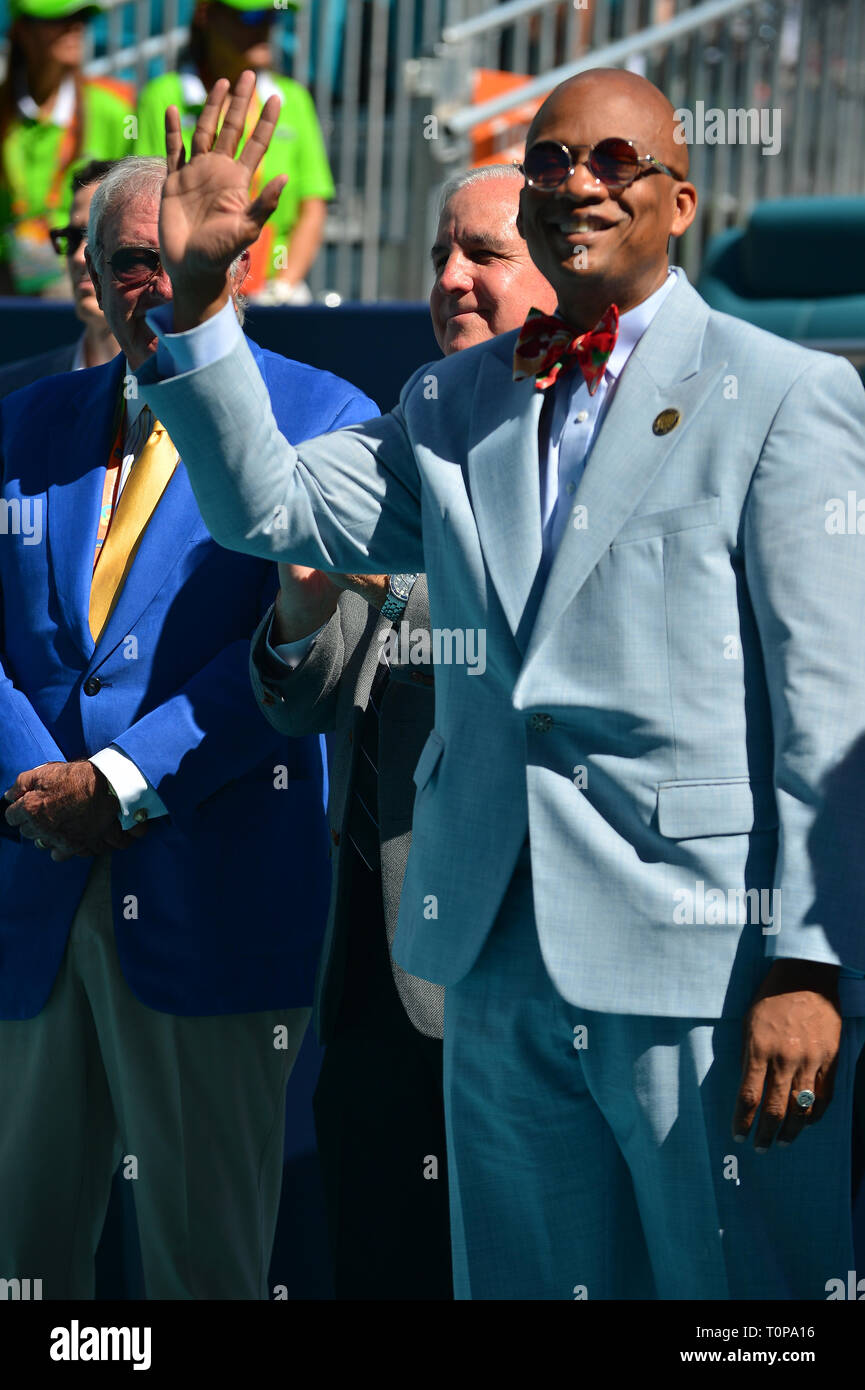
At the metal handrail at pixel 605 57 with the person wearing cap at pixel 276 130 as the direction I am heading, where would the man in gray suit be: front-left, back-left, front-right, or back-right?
front-left

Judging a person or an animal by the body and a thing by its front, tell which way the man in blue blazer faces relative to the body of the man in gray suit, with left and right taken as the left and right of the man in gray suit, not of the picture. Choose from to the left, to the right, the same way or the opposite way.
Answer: the same way

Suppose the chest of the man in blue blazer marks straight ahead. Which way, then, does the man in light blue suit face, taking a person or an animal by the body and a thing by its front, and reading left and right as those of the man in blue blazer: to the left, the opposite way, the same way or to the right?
the same way

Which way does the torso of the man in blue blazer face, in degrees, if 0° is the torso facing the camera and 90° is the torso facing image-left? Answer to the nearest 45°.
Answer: approximately 45°

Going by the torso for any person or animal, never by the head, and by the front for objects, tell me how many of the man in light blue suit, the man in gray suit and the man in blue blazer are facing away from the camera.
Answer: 0

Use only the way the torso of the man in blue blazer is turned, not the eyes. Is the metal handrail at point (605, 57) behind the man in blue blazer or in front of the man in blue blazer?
behind

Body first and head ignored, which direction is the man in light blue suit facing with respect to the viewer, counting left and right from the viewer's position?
facing the viewer and to the left of the viewer

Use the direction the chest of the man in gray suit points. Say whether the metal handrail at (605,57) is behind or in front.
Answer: behind

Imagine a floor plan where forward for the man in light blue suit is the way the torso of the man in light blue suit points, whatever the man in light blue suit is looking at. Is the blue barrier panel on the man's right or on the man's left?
on the man's right

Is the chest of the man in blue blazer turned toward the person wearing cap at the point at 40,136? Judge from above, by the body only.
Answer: no

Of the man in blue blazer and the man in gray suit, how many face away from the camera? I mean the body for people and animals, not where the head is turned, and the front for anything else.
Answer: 0

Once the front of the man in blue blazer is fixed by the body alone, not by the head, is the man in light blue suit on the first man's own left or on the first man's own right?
on the first man's own left

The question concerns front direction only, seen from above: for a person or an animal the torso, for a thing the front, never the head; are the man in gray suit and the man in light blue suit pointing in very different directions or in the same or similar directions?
same or similar directions

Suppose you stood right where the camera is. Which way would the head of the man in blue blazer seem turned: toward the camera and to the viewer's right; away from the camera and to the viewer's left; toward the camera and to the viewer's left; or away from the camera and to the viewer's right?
toward the camera and to the viewer's right

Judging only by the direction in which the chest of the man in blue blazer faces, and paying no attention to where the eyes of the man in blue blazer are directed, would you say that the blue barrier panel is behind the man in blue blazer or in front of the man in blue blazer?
behind

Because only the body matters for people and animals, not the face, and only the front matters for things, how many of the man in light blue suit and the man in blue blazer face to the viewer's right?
0

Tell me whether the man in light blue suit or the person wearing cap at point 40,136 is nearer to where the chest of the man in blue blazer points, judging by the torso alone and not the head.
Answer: the man in light blue suit
